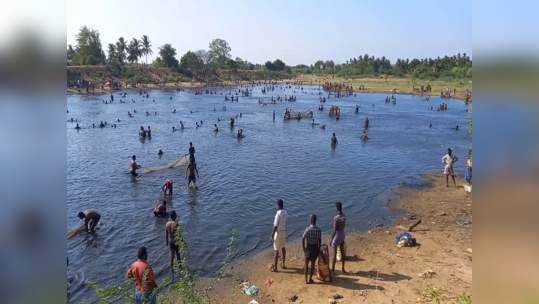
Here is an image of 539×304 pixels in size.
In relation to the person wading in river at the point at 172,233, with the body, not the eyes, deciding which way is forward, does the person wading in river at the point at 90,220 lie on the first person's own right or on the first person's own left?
on the first person's own left

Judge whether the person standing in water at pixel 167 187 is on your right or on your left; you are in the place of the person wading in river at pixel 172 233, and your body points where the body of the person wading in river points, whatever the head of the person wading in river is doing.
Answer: on your left

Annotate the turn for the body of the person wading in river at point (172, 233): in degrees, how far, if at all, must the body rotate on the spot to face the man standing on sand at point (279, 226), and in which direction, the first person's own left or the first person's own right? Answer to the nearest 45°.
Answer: approximately 45° to the first person's own right

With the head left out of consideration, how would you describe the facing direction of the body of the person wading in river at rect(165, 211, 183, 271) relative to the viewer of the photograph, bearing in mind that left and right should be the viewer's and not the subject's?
facing away from the viewer and to the right of the viewer
